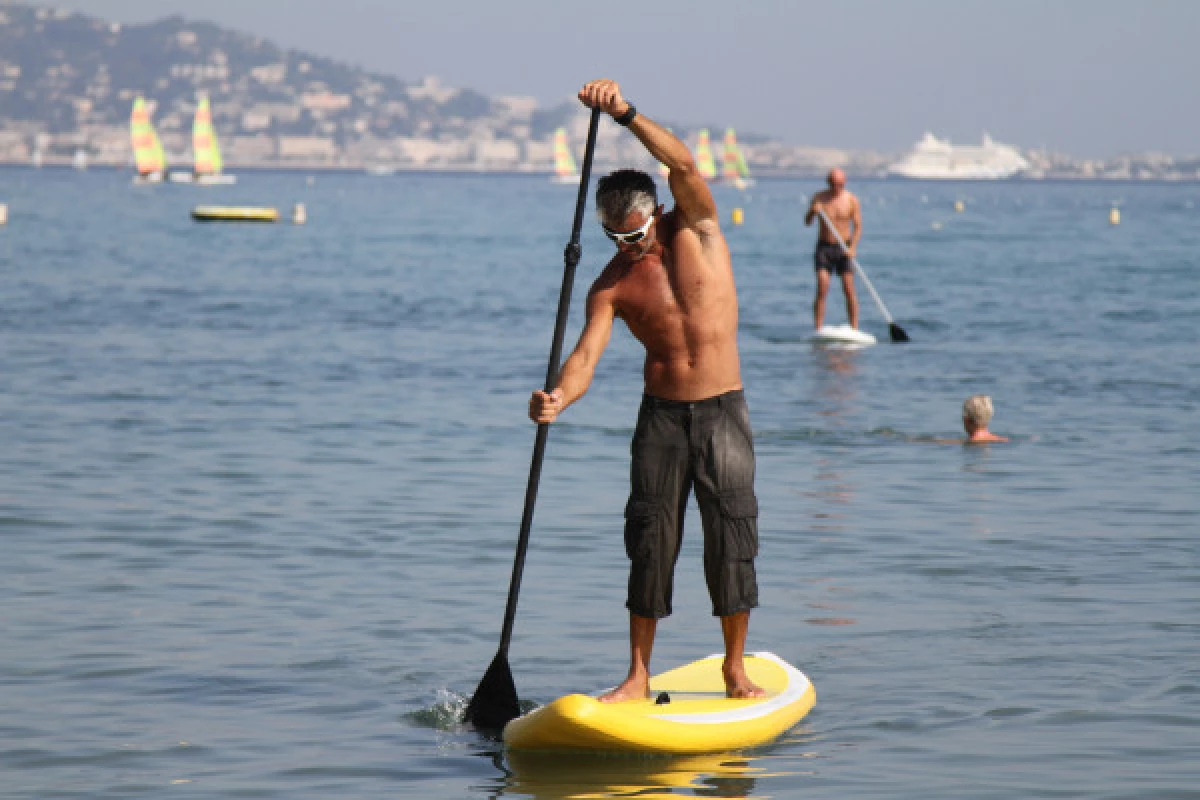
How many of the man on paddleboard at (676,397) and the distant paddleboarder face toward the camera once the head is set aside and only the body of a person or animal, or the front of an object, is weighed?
2

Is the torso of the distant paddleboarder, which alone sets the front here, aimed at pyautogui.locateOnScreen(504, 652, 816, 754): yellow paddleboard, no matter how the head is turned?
yes

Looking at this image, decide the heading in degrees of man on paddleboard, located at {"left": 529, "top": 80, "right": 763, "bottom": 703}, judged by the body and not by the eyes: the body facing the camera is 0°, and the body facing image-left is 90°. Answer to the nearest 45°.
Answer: approximately 0°

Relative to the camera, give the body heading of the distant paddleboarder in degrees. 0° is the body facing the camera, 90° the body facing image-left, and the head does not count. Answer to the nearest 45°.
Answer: approximately 0°

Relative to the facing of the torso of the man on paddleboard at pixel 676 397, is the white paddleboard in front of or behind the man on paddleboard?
behind

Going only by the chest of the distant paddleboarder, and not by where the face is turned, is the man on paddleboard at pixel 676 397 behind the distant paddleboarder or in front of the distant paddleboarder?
in front
